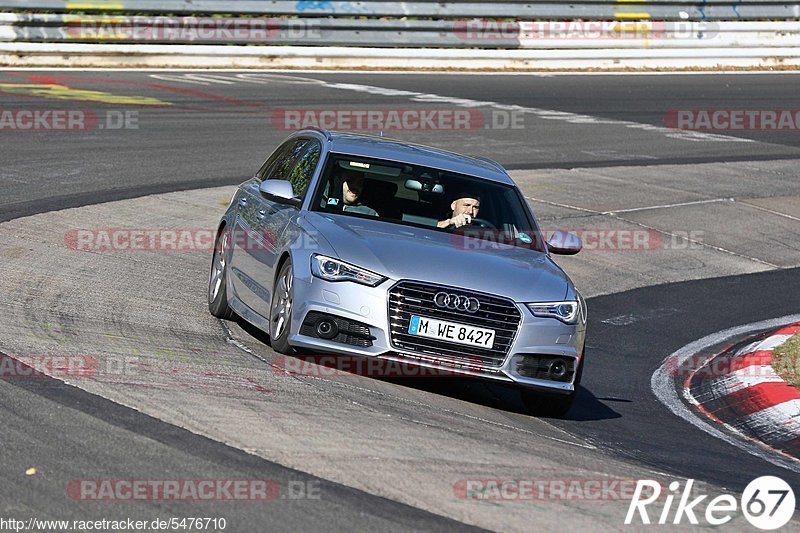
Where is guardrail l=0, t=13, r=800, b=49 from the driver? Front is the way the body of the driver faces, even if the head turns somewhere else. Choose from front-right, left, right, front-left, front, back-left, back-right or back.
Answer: back-left

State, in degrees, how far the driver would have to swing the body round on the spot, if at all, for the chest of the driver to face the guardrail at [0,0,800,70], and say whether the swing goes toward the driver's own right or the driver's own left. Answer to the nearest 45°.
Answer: approximately 135° to the driver's own left

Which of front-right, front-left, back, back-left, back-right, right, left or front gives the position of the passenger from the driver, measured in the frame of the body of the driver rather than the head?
back-right

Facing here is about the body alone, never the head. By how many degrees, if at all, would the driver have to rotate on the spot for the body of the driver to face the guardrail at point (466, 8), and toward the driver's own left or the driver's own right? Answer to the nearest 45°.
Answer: approximately 135° to the driver's own left

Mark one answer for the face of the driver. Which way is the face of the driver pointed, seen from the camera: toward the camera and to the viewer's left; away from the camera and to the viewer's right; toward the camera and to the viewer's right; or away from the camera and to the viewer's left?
toward the camera and to the viewer's right

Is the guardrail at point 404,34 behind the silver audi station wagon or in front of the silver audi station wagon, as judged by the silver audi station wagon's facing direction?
behind

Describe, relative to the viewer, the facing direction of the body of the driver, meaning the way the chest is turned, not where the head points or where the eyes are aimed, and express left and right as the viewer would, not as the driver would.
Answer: facing the viewer and to the right of the viewer

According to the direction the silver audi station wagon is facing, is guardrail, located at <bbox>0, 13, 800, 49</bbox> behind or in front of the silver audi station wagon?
behind

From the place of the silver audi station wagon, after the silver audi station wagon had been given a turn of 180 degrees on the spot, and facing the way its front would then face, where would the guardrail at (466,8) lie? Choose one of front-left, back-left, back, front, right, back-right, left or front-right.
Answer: front-right
